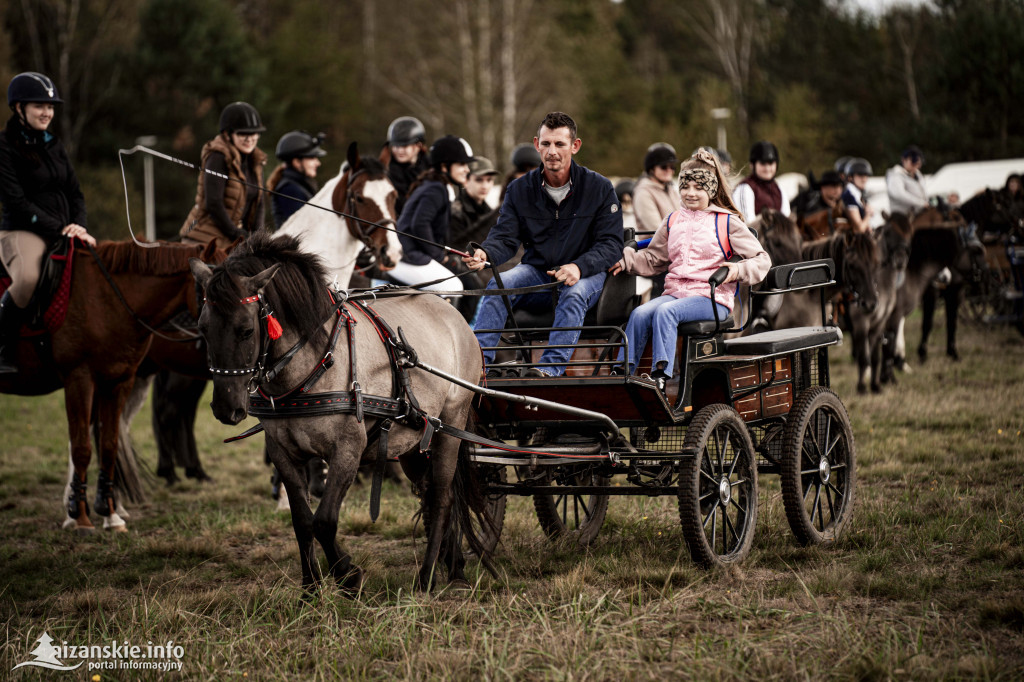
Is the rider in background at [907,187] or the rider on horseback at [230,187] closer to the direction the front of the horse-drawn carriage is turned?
the rider on horseback

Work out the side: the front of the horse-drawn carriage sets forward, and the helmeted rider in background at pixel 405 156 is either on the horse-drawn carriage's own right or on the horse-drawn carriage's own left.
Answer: on the horse-drawn carriage's own right

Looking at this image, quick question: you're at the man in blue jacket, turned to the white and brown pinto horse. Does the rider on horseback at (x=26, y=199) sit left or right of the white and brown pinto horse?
left
